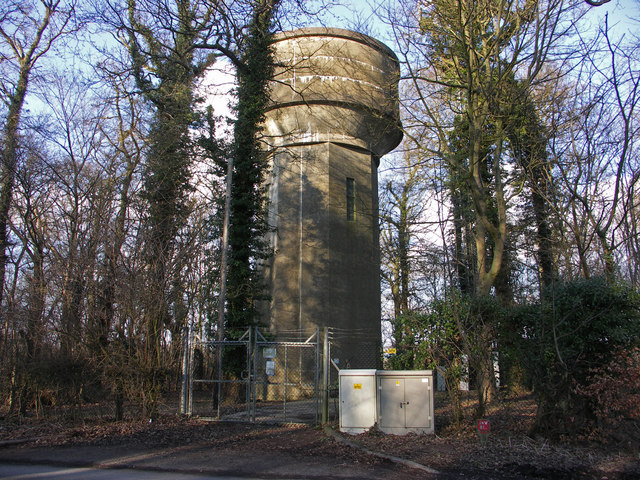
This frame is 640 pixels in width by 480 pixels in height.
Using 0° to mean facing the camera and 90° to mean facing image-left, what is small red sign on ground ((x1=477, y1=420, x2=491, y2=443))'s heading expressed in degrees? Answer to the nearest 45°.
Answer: approximately 0°

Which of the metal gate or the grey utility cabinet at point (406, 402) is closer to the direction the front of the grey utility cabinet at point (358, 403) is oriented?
the grey utility cabinet

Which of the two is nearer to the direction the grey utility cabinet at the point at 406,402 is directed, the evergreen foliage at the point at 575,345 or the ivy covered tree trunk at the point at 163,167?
the evergreen foliage

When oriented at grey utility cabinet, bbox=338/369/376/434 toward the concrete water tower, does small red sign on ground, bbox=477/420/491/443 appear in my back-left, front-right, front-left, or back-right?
back-right

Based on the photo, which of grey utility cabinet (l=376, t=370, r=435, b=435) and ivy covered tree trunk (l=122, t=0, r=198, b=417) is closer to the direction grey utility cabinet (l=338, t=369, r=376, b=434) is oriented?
the grey utility cabinet

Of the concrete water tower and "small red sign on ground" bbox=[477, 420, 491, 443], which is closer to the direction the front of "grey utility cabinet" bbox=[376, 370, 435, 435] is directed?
the small red sign on ground

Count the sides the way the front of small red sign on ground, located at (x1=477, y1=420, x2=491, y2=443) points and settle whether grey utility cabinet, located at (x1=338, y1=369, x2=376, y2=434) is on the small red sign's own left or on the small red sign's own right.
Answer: on the small red sign's own right

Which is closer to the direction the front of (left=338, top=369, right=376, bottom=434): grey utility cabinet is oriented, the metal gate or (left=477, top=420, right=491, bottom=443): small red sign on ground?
the small red sign on ground

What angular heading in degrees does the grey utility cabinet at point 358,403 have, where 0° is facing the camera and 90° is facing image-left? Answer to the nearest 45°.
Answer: approximately 0°

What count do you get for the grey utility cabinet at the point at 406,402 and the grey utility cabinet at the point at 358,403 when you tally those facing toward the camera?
2

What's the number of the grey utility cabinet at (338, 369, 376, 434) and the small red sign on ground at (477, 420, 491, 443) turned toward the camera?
2

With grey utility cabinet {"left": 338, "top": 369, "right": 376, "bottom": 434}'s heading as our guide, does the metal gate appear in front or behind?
behind
